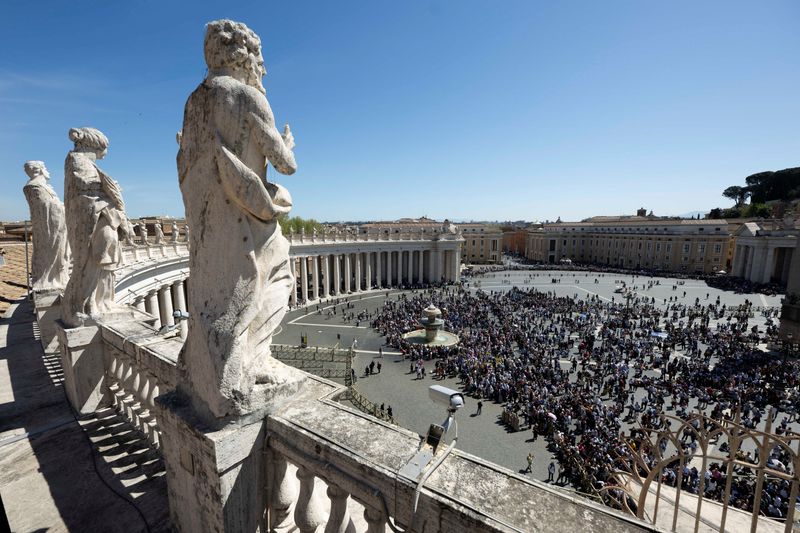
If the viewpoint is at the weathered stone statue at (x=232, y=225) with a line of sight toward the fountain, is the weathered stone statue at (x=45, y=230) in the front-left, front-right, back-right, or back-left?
front-left

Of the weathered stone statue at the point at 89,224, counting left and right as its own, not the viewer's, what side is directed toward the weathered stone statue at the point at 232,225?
right

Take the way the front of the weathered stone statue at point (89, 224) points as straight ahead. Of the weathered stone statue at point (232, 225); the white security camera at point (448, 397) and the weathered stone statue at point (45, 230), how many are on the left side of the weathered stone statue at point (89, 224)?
1

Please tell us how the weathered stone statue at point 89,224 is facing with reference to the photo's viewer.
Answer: facing to the right of the viewer

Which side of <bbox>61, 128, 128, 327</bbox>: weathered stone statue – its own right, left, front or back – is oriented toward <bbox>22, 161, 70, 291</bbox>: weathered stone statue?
left

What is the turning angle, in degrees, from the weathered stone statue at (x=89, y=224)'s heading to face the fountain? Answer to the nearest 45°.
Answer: approximately 45° to its left

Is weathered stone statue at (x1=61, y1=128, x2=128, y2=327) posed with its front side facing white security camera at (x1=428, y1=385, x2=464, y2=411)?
no

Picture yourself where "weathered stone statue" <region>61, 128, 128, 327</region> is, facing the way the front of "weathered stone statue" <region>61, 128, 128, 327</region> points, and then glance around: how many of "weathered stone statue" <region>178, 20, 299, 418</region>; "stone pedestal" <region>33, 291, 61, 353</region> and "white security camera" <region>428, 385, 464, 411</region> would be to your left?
1

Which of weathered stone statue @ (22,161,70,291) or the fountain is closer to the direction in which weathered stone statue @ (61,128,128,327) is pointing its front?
the fountain
